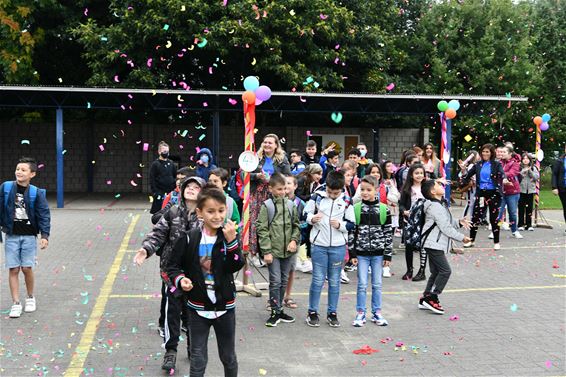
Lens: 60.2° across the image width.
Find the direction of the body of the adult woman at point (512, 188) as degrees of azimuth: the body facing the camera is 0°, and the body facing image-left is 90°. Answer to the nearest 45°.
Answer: approximately 45°

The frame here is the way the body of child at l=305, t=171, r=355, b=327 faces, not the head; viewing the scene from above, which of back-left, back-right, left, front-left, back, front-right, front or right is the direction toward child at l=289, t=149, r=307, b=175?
back

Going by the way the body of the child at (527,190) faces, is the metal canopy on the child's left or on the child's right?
on the child's right

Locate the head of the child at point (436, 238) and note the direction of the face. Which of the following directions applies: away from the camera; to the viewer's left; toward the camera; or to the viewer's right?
to the viewer's right

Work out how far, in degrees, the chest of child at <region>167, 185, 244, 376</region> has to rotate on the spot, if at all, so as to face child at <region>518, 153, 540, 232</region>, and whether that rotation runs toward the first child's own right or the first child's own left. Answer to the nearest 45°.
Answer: approximately 135° to the first child's own left

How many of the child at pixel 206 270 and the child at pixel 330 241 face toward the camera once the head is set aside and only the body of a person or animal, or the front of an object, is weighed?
2
